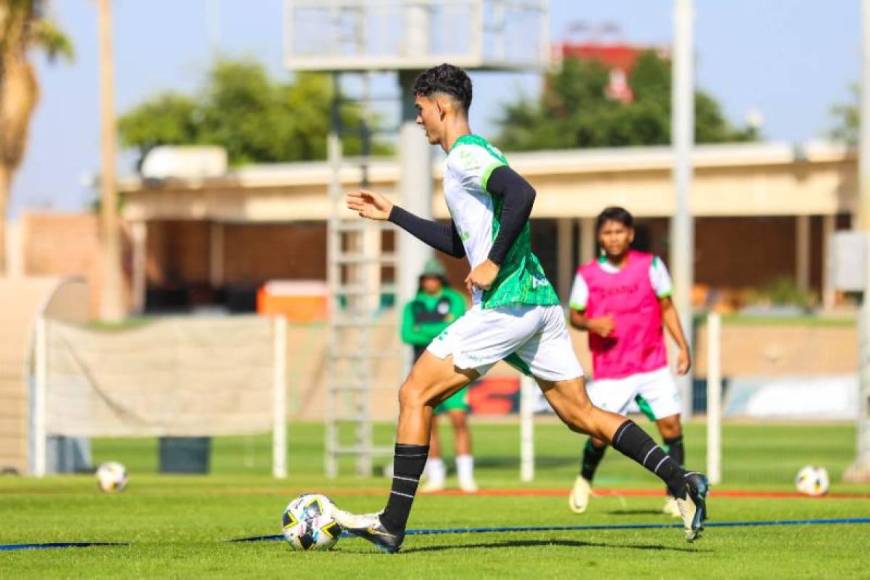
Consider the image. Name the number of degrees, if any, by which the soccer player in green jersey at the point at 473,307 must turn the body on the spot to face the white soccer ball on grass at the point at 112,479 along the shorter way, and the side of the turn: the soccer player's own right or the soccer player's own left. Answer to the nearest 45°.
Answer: approximately 45° to the soccer player's own right

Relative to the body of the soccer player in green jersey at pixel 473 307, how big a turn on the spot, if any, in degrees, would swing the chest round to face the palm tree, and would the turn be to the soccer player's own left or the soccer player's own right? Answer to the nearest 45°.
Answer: approximately 90° to the soccer player's own right

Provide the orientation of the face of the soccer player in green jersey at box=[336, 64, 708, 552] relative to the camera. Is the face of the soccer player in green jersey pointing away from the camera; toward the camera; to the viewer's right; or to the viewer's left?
to the viewer's left

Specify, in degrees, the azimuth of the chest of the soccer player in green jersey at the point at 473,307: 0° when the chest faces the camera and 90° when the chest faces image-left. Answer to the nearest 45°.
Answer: approximately 90°

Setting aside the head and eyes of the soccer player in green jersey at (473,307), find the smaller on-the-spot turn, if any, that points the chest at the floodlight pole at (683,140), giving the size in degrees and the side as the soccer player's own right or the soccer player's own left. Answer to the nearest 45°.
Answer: approximately 90° to the soccer player's own right

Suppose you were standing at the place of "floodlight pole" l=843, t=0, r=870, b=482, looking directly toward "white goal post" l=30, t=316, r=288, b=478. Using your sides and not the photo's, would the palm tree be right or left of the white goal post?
right

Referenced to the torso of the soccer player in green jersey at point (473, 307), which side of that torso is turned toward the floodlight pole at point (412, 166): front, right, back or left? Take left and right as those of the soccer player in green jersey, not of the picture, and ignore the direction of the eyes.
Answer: right

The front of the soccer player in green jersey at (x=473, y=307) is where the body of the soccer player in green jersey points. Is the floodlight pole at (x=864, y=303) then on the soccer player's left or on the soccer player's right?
on the soccer player's right

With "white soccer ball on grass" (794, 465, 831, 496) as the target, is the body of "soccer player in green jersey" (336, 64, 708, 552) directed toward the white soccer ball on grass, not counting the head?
no

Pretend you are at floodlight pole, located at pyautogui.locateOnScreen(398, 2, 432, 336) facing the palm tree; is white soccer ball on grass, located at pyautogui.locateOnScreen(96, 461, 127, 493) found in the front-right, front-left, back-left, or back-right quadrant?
back-left

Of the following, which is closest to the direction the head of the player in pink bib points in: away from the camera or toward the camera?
toward the camera

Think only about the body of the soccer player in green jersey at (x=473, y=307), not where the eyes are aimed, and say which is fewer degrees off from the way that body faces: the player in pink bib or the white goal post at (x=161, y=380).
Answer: the white goal post

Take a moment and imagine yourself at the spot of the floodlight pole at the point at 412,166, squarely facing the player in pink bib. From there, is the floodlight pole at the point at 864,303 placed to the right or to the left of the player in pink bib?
left

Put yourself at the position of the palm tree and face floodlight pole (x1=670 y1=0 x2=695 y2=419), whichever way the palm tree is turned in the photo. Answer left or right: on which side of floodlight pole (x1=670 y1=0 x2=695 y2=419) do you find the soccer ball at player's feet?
right
